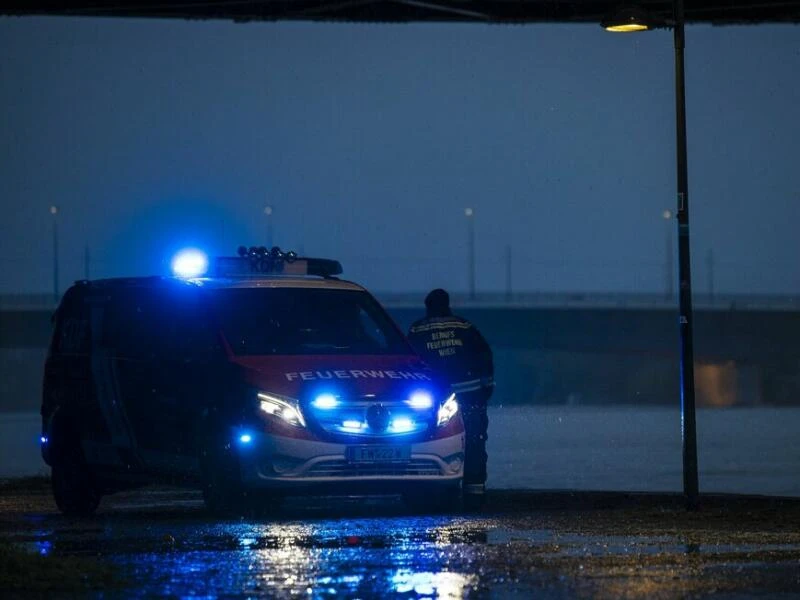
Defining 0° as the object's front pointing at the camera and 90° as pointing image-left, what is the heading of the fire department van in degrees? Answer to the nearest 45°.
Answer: approximately 315°

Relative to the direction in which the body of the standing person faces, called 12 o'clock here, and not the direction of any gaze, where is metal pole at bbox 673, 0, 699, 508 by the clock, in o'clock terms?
The metal pole is roughly at 3 o'clock from the standing person.

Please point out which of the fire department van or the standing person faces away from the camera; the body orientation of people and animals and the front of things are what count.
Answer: the standing person

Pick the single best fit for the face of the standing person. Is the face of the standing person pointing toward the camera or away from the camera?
away from the camera

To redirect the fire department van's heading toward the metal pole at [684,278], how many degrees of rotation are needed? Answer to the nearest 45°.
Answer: approximately 45° to its left

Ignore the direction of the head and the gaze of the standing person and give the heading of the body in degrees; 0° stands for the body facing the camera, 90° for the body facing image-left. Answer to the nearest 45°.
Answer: approximately 180°

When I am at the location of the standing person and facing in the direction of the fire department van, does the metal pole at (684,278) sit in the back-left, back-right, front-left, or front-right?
back-left

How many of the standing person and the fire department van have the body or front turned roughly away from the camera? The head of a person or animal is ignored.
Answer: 1
